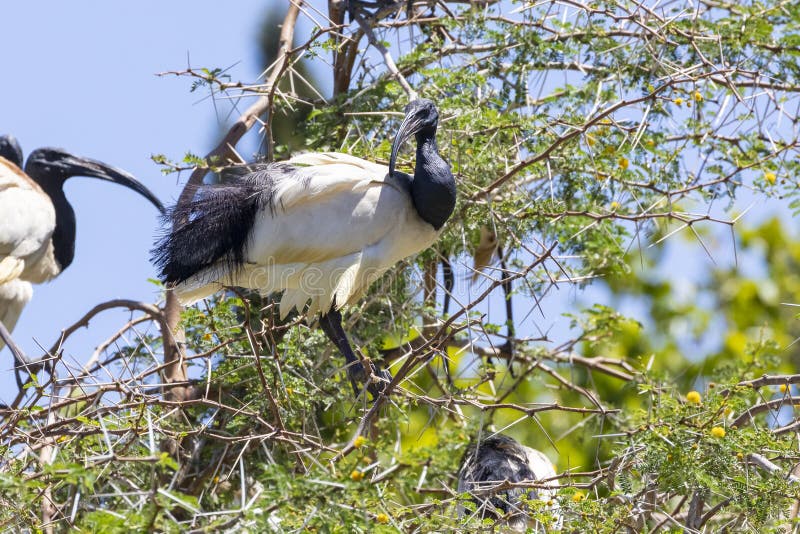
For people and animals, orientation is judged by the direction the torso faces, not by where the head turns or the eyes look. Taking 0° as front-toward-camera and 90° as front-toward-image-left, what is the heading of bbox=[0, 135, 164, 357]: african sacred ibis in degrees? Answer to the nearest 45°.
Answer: approximately 270°

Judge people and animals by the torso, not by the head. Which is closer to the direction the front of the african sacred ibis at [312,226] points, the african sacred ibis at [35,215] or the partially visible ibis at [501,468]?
the partially visible ibis

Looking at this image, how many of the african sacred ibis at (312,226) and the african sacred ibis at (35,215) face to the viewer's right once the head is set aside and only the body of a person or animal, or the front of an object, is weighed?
2

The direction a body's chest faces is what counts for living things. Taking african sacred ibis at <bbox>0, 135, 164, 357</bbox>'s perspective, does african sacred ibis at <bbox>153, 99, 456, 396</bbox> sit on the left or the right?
on its right

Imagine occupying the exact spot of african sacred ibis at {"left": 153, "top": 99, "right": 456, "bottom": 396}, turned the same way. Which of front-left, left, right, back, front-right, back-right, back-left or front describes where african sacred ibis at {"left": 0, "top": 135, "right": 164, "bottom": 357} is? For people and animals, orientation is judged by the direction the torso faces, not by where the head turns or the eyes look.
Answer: back-left

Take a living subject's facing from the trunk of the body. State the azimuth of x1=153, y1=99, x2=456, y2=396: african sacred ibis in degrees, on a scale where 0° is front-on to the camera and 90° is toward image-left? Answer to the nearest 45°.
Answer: approximately 270°

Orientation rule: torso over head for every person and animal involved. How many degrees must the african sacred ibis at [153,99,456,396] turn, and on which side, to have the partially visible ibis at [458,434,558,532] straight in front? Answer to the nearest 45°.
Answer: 0° — it already faces it

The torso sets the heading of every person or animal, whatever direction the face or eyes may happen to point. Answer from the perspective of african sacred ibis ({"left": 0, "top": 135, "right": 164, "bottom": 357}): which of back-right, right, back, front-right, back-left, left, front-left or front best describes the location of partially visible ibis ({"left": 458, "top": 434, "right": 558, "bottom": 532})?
front-right
